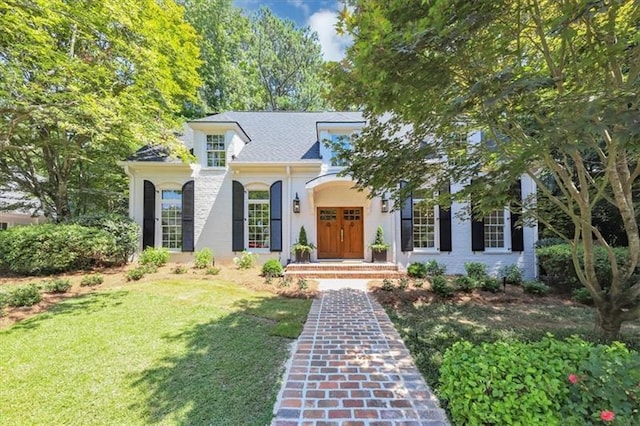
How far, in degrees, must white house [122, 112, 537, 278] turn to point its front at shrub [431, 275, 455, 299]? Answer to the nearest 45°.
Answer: approximately 45° to its left

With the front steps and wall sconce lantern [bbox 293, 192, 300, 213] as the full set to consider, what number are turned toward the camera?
2

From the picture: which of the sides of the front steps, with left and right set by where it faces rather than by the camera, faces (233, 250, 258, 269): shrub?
right

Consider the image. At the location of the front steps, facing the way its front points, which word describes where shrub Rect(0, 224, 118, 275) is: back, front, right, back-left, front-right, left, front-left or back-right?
right

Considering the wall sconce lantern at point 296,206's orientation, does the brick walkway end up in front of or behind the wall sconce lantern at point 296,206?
in front

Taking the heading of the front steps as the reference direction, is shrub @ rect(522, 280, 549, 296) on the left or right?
on its left

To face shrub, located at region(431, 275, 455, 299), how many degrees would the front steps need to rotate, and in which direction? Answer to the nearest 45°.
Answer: approximately 45° to its left

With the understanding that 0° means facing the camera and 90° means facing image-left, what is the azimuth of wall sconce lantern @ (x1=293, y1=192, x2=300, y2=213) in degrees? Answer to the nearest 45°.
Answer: approximately 0°

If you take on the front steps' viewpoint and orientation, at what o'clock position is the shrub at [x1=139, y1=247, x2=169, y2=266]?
The shrub is roughly at 3 o'clock from the front steps.

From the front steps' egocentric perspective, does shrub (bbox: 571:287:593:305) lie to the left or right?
on its left

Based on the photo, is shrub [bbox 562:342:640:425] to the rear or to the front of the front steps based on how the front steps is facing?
to the front

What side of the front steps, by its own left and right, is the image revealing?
front

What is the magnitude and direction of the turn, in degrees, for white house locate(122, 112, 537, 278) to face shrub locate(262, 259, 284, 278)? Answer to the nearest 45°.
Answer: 0° — it already faces it

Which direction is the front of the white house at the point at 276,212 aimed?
toward the camera

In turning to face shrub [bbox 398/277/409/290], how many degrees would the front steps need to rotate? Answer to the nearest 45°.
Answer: approximately 45° to its left

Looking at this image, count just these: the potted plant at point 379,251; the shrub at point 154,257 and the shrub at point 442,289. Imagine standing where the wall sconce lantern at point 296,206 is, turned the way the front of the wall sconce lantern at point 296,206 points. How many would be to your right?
1

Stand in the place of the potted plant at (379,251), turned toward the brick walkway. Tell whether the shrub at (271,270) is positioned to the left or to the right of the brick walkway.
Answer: right

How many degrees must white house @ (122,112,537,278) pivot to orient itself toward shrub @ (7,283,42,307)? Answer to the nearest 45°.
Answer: approximately 45° to its right

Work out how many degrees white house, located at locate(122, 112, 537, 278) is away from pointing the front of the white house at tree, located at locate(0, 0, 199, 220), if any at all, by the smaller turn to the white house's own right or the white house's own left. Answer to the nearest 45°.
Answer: approximately 45° to the white house's own right
